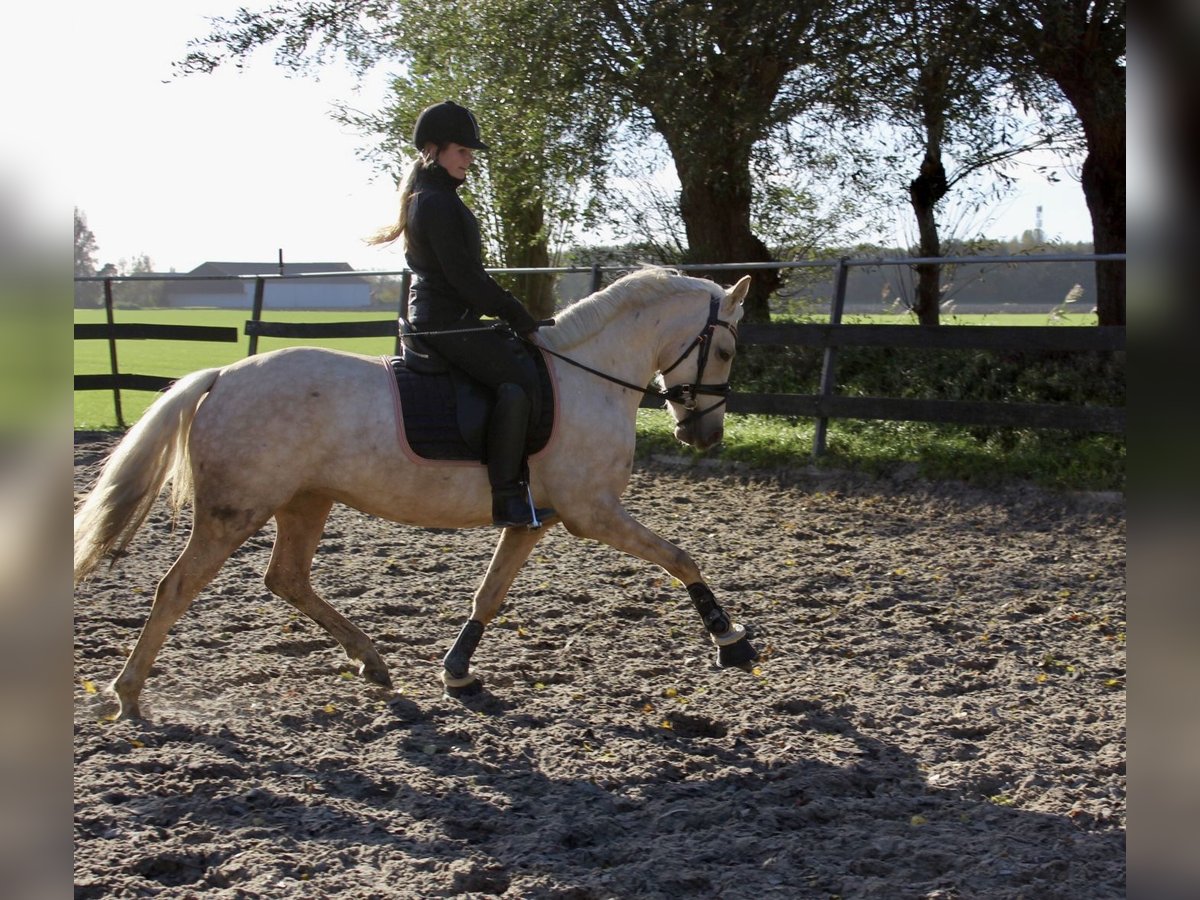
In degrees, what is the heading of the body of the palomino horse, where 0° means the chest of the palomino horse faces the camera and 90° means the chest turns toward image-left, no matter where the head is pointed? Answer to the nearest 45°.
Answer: approximately 270°

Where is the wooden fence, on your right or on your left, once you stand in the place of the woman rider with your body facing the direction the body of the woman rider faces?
on your left

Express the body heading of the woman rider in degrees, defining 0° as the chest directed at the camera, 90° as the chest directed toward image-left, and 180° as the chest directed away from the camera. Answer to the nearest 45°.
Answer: approximately 270°

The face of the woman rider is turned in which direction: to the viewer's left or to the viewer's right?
to the viewer's right

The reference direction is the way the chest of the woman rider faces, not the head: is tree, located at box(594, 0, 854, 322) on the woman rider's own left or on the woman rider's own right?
on the woman rider's own left

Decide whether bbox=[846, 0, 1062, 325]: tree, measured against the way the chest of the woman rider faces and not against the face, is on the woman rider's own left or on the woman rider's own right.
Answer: on the woman rider's own left
